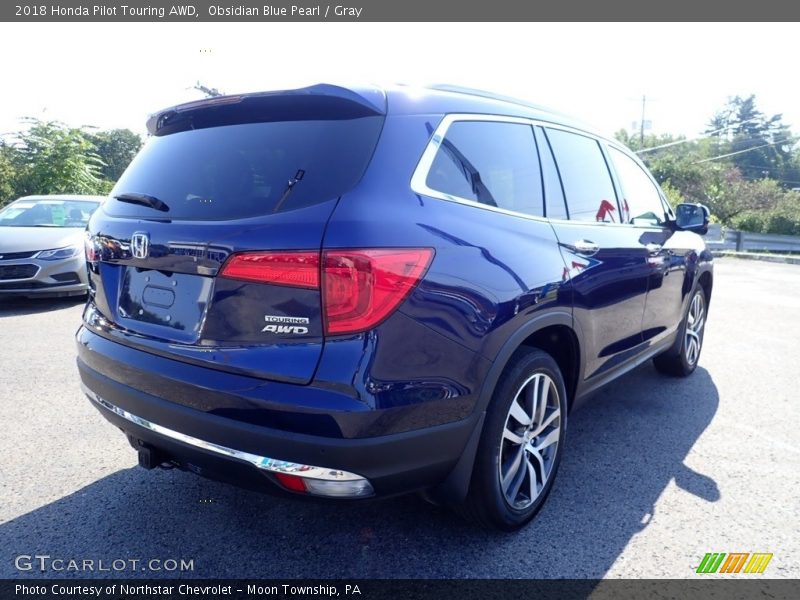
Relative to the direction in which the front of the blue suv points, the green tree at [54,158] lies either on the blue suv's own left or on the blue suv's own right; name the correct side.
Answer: on the blue suv's own left

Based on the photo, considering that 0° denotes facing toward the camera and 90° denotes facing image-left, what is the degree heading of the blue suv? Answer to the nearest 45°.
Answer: approximately 225°

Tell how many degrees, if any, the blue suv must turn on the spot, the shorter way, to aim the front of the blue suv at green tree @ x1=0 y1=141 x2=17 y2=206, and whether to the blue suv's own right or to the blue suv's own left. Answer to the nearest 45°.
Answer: approximately 90° to the blue suv's own left

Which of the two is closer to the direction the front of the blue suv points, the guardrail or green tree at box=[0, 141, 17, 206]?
the guardrail
